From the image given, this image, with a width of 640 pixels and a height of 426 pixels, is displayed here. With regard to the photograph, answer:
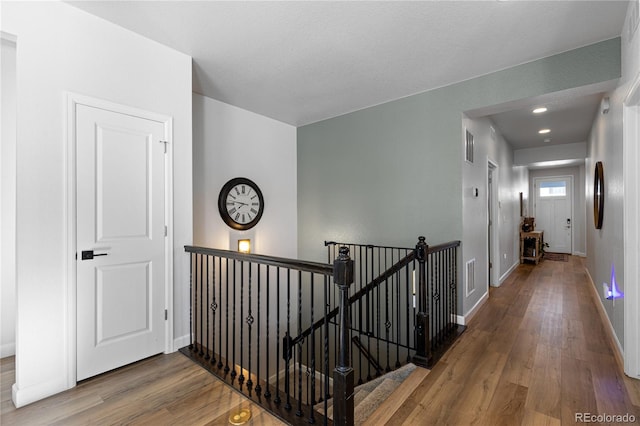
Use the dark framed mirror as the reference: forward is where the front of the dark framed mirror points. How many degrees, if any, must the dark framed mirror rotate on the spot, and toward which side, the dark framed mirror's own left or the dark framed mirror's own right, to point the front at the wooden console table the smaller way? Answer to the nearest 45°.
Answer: approximately 90° to the dark framed mirror's own right

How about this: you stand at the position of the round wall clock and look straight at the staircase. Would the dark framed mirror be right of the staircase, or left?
left

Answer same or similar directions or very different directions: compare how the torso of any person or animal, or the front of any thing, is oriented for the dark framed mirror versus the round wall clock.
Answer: very different directions

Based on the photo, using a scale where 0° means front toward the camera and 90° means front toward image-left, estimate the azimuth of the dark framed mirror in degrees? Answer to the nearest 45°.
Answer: approximately 90°

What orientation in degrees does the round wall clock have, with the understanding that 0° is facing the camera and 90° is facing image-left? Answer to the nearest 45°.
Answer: approximately 315°

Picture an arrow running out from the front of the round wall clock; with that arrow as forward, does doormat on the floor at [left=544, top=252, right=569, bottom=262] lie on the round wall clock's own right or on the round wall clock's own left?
on the round wall clock's own left

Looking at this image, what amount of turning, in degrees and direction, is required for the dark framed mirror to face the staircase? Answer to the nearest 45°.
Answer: approximately 45° to its left

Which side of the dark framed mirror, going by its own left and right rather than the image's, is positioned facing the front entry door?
right

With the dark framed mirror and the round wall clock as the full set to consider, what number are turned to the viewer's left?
1
